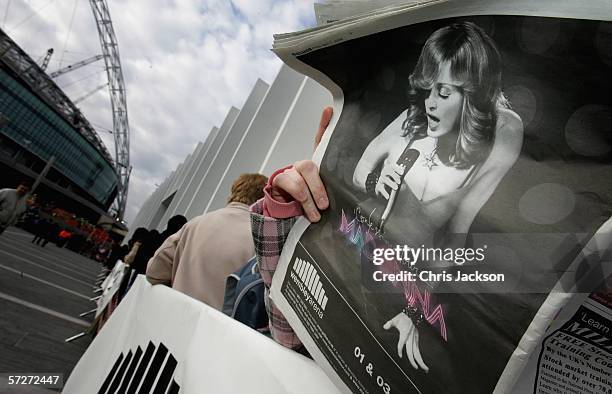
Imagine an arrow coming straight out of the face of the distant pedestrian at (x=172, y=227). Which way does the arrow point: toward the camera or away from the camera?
away from the camera

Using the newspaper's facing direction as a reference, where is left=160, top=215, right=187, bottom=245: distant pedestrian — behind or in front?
behind

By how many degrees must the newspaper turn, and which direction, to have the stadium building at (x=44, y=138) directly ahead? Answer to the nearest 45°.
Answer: approximately 135° to its right

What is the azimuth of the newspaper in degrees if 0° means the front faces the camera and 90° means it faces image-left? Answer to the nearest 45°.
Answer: approximately 0°

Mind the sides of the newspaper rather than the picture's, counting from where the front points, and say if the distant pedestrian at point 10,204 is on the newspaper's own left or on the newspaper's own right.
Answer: on the newspaper's own right
